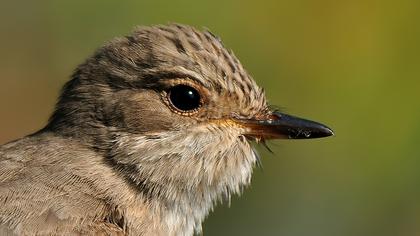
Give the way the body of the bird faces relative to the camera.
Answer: to the viewer's right
